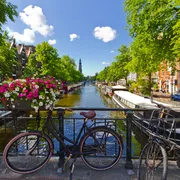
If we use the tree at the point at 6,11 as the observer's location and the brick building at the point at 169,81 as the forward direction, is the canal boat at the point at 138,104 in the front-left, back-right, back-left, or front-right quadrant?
front-right

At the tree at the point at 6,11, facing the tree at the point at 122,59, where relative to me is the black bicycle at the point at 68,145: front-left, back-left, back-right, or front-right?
back-right

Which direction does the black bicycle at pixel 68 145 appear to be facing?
to the viewer's left

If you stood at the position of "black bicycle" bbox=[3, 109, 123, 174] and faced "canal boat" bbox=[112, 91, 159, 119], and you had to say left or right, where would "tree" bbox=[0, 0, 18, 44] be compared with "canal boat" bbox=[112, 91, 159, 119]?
left

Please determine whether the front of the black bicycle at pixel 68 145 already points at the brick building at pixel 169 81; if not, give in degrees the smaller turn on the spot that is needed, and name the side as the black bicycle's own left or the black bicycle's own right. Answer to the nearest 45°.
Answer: approximately 135° to the black bicycle's own right

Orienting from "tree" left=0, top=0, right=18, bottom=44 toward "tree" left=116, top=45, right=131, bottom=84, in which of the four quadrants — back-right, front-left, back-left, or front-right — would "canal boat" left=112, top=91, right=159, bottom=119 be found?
front-right

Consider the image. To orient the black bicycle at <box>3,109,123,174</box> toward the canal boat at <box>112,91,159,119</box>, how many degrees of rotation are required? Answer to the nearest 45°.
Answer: approximately 135° to its right

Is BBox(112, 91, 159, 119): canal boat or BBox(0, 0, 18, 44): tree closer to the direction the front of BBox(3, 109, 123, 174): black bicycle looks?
the tree

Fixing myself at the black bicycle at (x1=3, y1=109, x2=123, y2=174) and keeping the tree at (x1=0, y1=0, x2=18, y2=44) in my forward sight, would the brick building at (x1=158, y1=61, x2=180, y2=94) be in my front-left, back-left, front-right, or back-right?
front-right
